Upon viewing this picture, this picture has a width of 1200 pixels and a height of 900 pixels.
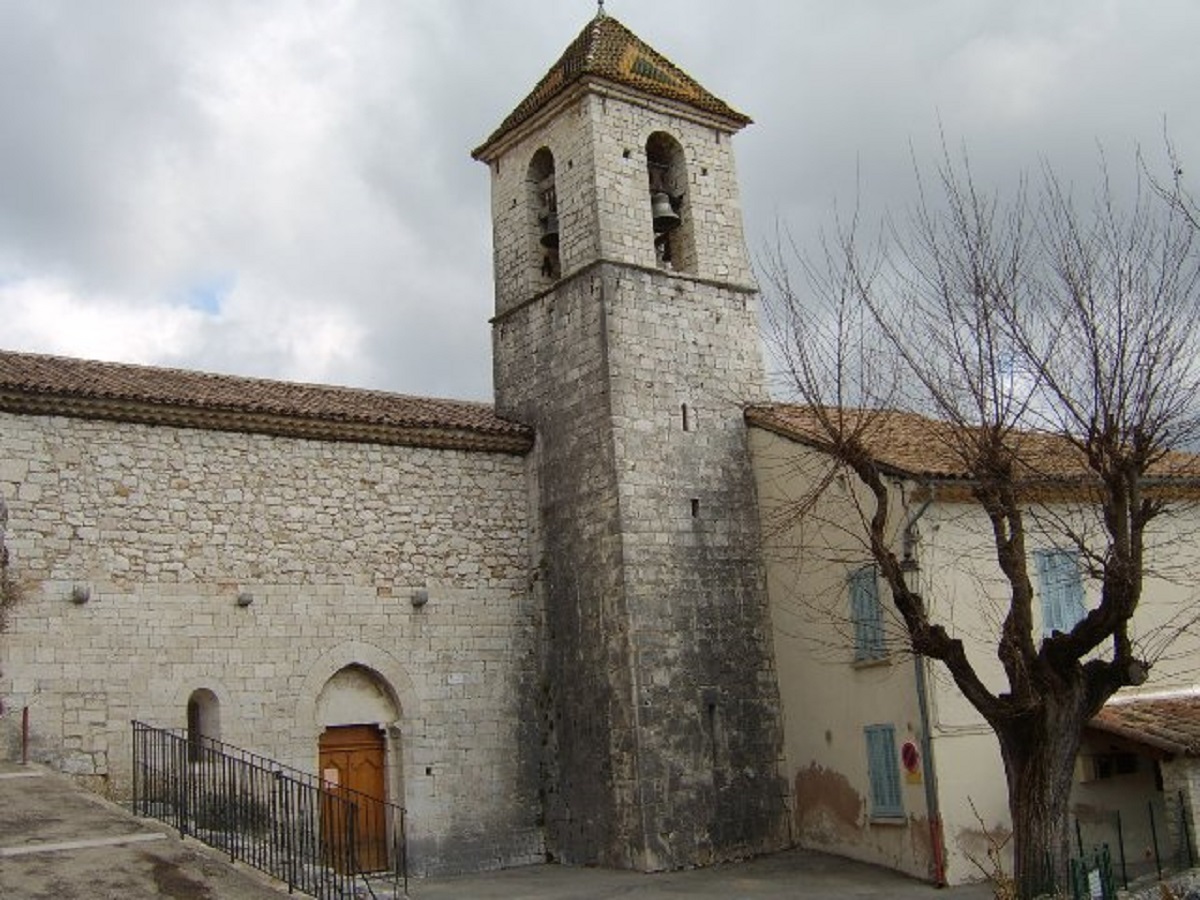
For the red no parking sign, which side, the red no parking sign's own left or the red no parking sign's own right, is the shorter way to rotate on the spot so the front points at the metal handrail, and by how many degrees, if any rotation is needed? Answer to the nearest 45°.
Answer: approximately 45° to the red no parking sign's own right

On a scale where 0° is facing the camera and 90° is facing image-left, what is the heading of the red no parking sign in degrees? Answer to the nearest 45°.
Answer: approximately 45°
